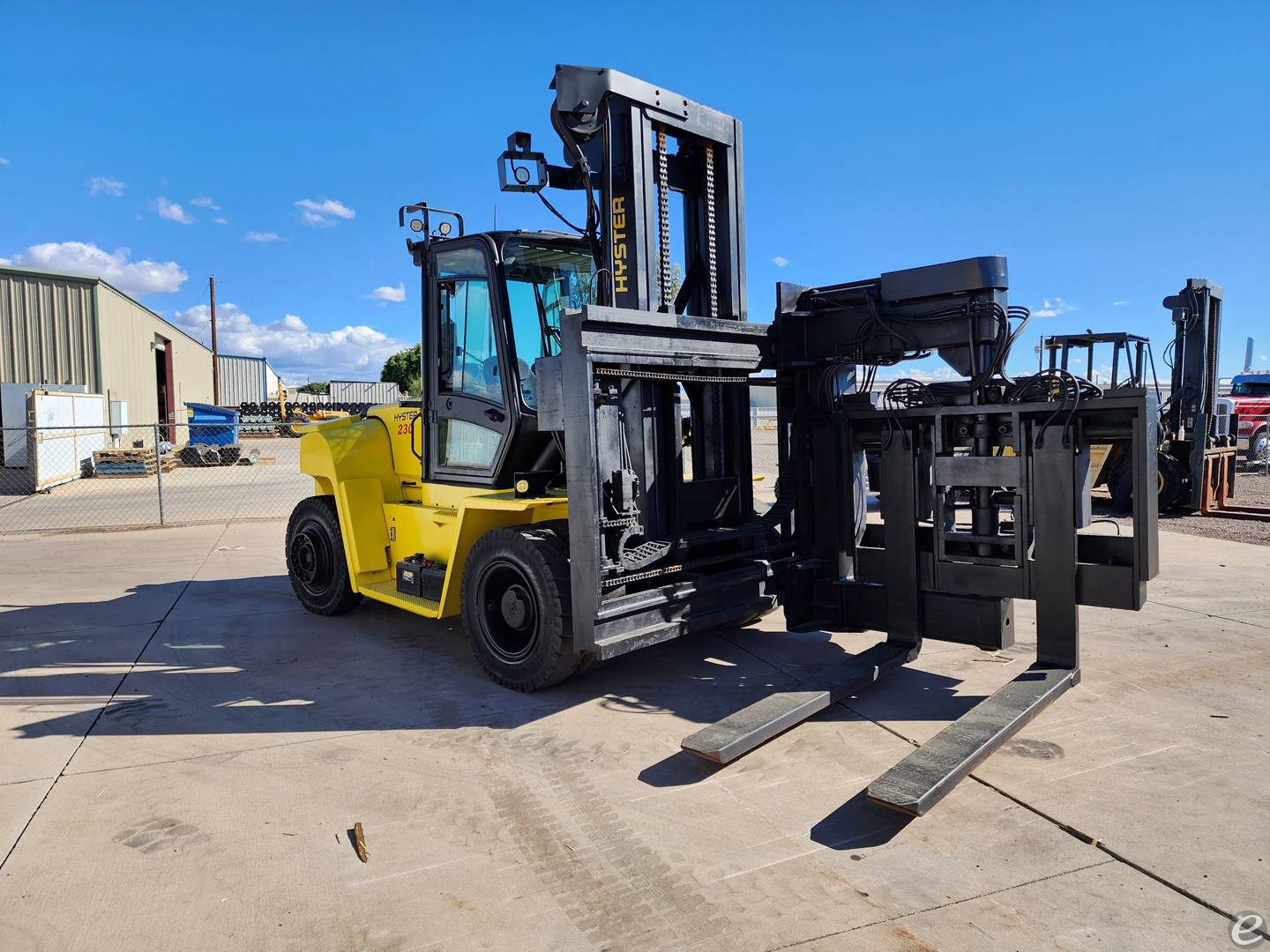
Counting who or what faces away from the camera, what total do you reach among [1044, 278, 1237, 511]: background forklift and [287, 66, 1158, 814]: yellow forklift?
0

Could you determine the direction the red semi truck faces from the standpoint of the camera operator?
facing the viewer and to the left of the viewer

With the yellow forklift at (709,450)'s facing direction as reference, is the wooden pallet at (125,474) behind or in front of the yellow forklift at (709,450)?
behind

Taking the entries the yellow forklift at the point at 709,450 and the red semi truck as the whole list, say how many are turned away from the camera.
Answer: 0

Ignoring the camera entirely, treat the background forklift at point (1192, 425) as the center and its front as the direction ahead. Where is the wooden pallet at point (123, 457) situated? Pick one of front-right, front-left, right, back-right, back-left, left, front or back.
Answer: back-right

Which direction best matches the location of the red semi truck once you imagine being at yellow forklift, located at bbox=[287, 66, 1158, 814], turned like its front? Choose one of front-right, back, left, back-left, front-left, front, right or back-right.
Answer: left

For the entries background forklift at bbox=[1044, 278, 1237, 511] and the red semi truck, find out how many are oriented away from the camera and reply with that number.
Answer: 0

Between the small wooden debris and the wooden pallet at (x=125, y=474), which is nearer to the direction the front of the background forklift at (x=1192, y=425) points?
the small wooden debris

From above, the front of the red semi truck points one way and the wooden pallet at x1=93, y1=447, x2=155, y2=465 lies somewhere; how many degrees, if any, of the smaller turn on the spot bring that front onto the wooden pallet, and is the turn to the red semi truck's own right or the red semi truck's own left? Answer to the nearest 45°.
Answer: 0° — it already faces it

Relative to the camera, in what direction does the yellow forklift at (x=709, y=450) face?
facing the viewer and to the right of the viewer

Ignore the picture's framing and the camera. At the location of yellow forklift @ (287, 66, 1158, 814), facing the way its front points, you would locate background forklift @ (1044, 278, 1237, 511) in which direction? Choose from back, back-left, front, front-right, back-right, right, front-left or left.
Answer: left

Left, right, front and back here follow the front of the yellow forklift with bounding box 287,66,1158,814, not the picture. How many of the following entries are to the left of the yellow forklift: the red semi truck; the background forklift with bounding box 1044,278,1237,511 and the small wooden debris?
2
